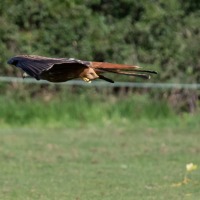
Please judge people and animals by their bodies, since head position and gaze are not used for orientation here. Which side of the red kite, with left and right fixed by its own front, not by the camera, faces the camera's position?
left
